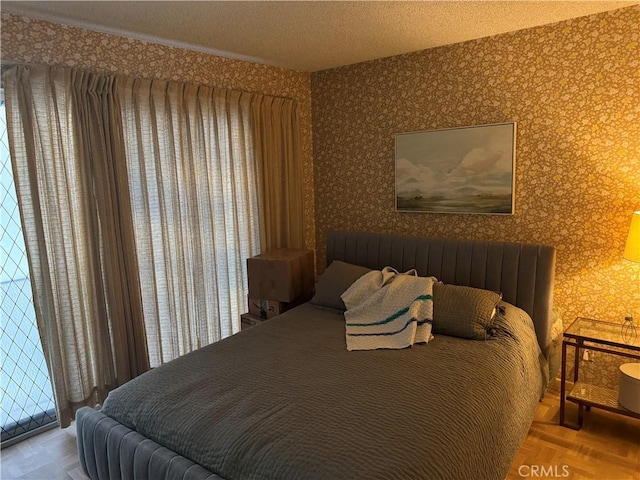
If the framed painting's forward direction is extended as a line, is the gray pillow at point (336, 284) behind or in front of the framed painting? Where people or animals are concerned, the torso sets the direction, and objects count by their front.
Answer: in front

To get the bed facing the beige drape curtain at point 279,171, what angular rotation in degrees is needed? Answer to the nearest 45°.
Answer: approximately 135° to its right

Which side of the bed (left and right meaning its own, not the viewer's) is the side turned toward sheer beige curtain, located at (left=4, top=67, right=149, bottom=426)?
right

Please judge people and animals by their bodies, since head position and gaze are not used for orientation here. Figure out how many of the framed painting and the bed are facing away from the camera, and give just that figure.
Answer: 0

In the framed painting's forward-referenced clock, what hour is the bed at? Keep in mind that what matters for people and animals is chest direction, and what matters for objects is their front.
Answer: The bed is roughly at 11 o'clock from the framed painting.

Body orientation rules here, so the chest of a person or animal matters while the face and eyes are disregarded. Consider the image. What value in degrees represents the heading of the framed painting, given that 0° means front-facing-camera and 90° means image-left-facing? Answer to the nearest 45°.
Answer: approximately 45°

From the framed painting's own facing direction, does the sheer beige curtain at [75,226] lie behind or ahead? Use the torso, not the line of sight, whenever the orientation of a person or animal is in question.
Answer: ahead

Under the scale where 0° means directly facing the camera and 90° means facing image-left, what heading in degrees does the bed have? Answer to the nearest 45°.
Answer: approximately 45°

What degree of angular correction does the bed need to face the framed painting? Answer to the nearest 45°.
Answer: approximately 180°
